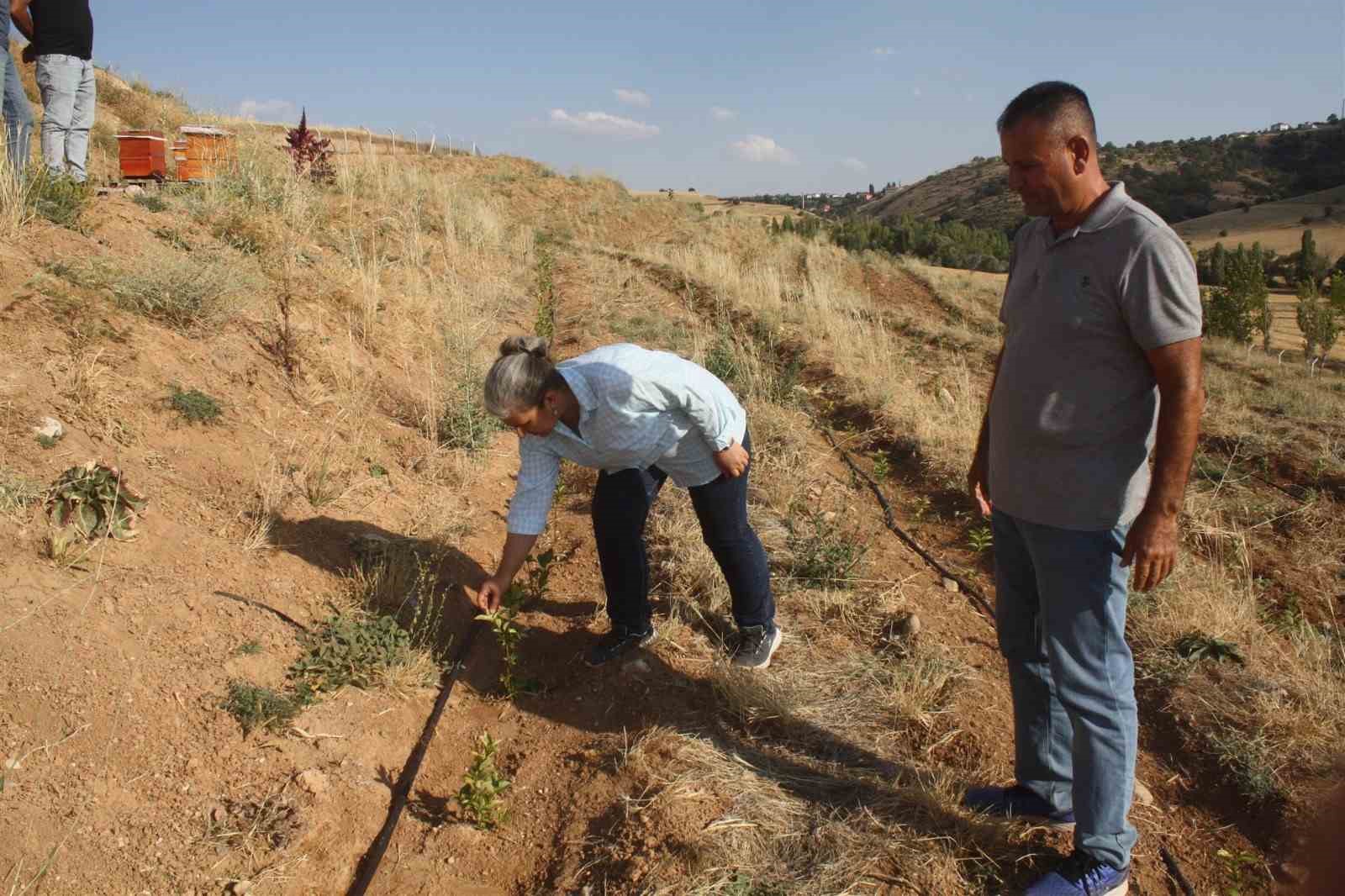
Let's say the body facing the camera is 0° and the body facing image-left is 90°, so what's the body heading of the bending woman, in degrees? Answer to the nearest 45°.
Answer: approximately 45°

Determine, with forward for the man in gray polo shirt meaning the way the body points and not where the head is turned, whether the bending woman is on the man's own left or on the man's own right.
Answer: on the man's own right

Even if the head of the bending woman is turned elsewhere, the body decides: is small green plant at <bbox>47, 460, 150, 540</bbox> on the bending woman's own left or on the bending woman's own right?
on the bending woman's own right

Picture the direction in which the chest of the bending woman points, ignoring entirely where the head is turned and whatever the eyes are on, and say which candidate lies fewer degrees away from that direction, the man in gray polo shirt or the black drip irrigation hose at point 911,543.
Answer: the man in gray polo shirt

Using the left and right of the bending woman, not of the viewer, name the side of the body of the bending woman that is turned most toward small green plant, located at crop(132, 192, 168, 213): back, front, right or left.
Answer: right

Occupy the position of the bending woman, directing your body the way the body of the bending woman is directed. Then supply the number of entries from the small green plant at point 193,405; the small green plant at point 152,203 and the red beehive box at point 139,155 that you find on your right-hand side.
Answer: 3
